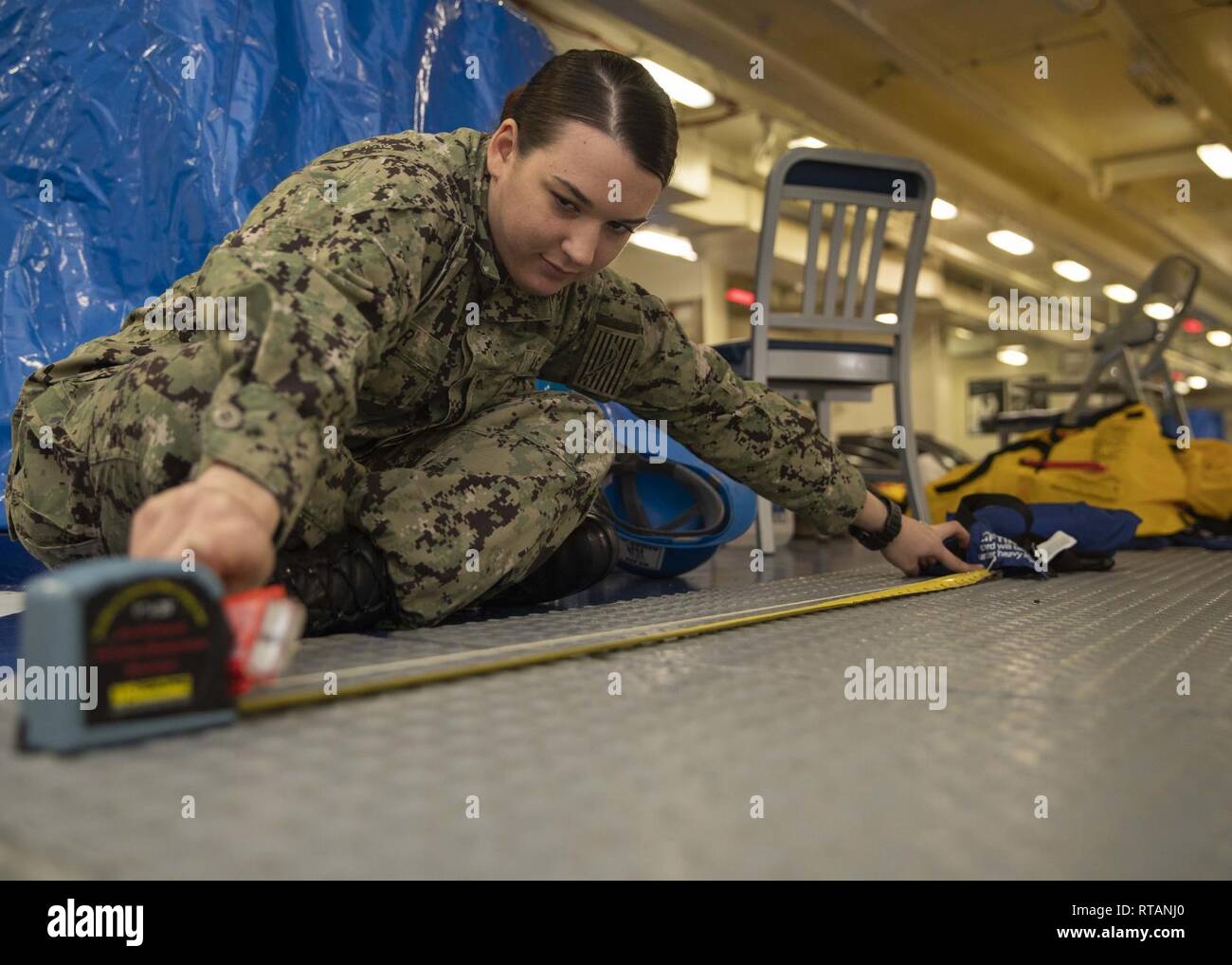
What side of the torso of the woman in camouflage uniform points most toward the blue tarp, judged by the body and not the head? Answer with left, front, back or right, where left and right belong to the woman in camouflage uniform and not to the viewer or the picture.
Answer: back

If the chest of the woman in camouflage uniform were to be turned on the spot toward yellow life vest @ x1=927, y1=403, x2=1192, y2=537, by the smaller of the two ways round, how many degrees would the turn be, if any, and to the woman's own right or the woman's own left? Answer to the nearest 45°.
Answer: approximately 90° to the woman's own left
